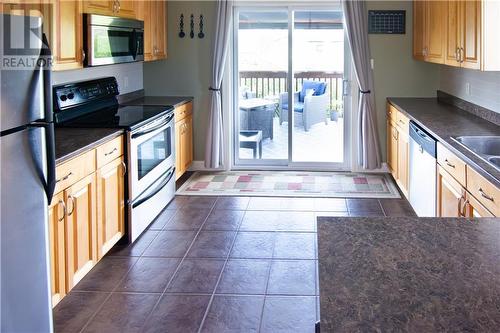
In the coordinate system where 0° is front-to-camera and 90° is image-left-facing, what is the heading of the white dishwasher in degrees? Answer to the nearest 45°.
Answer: approximately 45°

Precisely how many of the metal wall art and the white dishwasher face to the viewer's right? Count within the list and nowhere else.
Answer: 0

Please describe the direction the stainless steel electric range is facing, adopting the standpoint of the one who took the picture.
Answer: facing the viewer and to the right of the viewer

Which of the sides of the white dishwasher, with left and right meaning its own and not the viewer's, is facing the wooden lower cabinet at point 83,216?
front

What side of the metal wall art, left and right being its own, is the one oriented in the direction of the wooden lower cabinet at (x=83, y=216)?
front

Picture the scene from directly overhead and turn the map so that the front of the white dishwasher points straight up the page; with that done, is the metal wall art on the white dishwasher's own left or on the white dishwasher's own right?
on the white dishwasher's own right

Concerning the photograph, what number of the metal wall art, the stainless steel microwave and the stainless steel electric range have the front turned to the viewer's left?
0

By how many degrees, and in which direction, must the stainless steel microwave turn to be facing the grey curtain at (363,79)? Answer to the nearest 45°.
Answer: approximately 90° to its left
